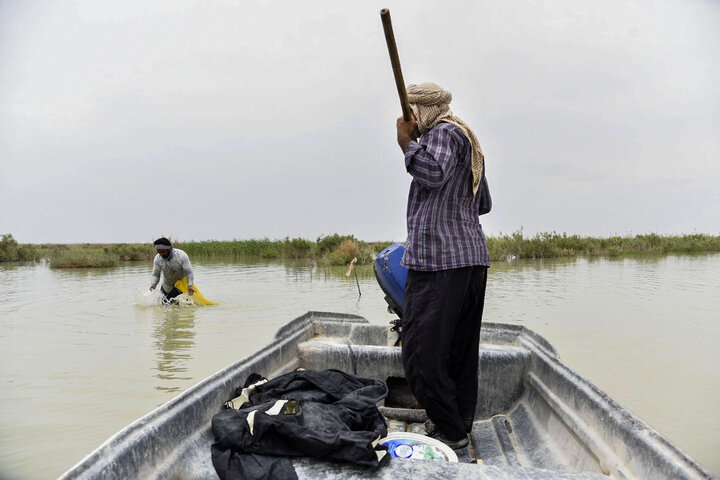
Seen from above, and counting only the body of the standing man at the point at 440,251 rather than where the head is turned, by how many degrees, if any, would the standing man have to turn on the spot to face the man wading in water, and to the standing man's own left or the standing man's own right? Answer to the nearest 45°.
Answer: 0° — they already face them

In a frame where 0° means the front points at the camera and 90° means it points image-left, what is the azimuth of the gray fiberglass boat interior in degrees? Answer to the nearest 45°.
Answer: approximately 0°

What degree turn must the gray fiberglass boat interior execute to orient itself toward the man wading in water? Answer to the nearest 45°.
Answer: approximately 135° to its right

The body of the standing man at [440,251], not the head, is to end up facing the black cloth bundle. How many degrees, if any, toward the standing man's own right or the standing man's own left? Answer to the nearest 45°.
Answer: approximately 90° to the standing man's own left

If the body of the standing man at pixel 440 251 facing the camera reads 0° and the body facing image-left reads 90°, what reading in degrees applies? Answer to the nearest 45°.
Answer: approximately 135°
